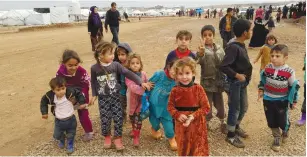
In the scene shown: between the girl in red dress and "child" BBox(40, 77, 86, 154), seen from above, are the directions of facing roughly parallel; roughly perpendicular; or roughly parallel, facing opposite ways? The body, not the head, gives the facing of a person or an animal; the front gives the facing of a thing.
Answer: roughly parallel

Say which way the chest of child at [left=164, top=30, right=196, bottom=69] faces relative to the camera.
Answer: toward the camera

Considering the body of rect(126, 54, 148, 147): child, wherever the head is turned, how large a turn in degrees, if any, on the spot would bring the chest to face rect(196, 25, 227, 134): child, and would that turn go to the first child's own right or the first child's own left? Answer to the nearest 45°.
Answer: approximately 90° to the first child's own left

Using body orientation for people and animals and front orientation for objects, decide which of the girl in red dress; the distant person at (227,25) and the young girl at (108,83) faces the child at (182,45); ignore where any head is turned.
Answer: the distant person

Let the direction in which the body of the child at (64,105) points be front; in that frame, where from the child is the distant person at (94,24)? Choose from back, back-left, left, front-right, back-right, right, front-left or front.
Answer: back

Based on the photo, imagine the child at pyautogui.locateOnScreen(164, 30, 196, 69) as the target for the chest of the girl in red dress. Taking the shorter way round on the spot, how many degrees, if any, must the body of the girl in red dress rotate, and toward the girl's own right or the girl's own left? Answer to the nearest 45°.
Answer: approximately 180°

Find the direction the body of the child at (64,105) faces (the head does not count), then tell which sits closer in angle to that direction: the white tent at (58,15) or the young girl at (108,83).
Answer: the young girl

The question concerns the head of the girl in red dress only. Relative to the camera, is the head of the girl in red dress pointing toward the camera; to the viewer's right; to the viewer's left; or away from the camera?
toward the camera

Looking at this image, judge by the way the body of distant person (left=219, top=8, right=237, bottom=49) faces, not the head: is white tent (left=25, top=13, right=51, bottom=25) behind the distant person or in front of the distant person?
behind

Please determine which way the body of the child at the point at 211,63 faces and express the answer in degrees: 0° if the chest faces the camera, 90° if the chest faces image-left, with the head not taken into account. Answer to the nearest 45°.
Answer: approximately 0°

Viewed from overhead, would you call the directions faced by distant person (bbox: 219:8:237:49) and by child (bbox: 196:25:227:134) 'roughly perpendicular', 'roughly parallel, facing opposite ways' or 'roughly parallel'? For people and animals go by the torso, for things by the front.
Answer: roughly parallel

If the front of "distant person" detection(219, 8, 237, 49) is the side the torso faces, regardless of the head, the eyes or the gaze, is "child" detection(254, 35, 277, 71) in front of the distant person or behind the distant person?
in front

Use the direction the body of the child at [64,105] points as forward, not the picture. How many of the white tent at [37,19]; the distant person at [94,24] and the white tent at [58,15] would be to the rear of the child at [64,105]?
3

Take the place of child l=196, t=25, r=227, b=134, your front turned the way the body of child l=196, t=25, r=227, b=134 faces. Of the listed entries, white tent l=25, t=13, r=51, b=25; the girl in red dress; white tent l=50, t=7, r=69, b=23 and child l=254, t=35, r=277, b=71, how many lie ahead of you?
1
